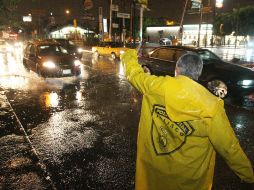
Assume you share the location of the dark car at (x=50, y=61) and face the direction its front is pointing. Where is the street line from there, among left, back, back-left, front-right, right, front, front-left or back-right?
front-right

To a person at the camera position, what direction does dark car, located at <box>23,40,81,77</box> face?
facing the viewer and to the right of the viewer
